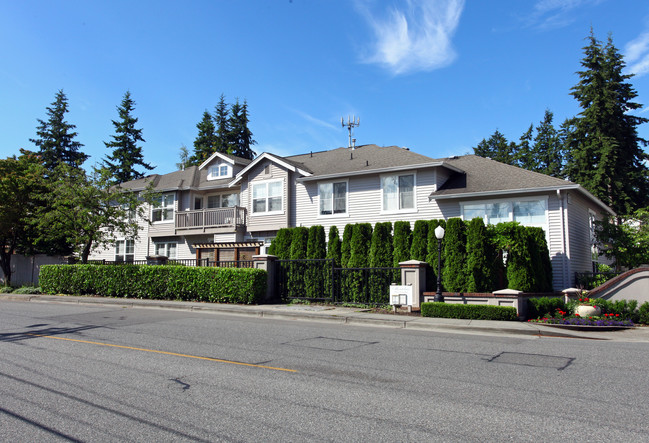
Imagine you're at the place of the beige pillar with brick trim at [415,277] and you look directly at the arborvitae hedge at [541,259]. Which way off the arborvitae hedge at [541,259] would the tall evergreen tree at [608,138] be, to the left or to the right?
left

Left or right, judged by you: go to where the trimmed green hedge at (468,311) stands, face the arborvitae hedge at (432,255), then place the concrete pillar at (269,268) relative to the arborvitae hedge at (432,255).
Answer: left

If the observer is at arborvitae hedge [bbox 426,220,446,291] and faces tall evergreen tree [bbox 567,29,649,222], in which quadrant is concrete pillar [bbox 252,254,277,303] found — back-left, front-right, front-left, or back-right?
back-left

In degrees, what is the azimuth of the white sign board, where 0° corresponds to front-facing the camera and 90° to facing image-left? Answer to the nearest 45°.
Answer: approximately 0°

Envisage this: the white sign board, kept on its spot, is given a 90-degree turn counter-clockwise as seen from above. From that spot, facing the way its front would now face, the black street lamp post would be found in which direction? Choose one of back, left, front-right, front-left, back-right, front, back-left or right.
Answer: front

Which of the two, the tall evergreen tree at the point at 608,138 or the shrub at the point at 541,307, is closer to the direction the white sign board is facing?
the shrub

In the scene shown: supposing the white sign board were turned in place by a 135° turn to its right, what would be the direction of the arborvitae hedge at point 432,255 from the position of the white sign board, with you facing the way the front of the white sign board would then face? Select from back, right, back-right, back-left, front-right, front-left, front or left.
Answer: right

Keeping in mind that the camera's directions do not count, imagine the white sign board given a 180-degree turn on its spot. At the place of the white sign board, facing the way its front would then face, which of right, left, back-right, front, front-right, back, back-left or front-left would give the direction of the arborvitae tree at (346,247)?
front-left

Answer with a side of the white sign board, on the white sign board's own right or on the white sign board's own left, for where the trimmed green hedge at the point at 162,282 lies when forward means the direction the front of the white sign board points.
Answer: on the white sign board's own right

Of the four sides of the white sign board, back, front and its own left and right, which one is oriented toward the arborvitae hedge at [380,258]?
back

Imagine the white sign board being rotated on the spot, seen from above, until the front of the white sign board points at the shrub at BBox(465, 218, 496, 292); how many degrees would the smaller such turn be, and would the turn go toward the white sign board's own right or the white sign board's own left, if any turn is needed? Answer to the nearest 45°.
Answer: approximately 90° to the white sign board's own left

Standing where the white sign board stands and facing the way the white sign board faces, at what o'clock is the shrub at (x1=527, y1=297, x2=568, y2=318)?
The shrub is roughly at 9 o'clock from the white sign board.

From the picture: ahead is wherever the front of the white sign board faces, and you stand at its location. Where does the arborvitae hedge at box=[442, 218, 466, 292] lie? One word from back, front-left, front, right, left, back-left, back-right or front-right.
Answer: back-left

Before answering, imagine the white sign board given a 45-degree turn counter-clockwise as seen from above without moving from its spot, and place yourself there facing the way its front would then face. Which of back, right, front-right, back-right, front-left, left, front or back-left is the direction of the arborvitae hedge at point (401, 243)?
back-left

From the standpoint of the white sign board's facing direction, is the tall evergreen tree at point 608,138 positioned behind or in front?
behind
